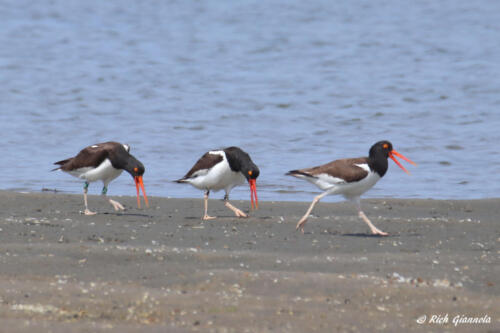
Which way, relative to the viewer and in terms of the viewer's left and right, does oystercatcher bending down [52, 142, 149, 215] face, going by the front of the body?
facing to the right of the viewer

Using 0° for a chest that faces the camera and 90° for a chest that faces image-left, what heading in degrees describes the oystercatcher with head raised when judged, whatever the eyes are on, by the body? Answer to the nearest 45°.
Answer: approximately 270°

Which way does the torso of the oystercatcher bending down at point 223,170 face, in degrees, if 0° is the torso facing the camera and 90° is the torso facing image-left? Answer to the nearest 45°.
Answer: approximately 270°

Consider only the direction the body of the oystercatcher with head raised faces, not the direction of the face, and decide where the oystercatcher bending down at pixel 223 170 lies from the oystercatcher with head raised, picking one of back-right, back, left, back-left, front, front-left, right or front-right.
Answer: back-left

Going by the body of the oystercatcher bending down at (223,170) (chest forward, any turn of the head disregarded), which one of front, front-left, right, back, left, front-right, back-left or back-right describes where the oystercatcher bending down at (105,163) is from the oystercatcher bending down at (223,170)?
back

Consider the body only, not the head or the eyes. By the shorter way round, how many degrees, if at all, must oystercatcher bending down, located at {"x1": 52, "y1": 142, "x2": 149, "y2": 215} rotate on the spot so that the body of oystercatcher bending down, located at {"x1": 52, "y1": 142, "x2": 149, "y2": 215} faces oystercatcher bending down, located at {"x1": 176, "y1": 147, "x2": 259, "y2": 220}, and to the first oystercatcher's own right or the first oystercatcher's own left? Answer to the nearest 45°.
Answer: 0° — it already faces it

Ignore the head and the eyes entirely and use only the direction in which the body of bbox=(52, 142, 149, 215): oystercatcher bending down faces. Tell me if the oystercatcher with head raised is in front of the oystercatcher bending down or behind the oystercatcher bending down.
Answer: in front

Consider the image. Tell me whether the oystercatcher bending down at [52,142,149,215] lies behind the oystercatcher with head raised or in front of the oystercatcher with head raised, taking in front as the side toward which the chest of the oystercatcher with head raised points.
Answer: behind

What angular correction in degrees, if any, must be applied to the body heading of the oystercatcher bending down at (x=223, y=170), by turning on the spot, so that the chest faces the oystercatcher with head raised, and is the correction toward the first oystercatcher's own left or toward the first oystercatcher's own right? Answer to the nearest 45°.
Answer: approximately 45° to the first oystercatcher's own right

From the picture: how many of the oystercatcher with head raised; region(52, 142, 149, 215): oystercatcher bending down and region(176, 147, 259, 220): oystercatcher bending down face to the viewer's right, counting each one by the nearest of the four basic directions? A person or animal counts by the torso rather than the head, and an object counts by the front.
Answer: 3

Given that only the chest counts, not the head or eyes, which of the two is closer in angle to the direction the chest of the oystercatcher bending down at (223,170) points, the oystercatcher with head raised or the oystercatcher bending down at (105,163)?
the oystercatcher with head raised

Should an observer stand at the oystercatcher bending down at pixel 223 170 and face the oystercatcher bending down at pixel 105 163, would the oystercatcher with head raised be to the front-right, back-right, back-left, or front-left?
back-left
